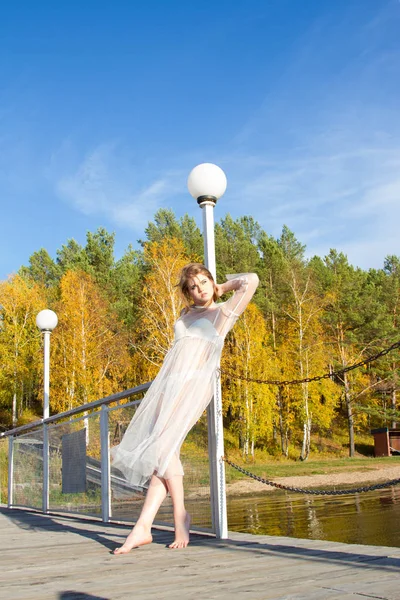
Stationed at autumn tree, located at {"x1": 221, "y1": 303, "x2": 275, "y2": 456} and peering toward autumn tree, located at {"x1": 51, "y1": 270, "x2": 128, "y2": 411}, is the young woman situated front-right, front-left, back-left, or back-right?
front-left

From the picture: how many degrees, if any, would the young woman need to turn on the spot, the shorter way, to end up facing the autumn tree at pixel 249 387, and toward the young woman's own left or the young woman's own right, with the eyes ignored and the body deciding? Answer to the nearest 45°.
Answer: approximately 135° to the young woman's own right

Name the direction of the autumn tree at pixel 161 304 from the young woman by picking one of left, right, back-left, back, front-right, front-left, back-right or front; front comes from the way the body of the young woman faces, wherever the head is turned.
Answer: back-right

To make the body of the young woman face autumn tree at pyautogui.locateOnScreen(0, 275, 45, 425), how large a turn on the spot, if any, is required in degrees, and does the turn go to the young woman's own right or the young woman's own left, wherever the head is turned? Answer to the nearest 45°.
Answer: approximately 135° to the young woman's own right

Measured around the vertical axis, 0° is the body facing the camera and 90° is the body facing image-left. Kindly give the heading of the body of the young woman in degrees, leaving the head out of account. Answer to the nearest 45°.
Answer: approximately 45°
